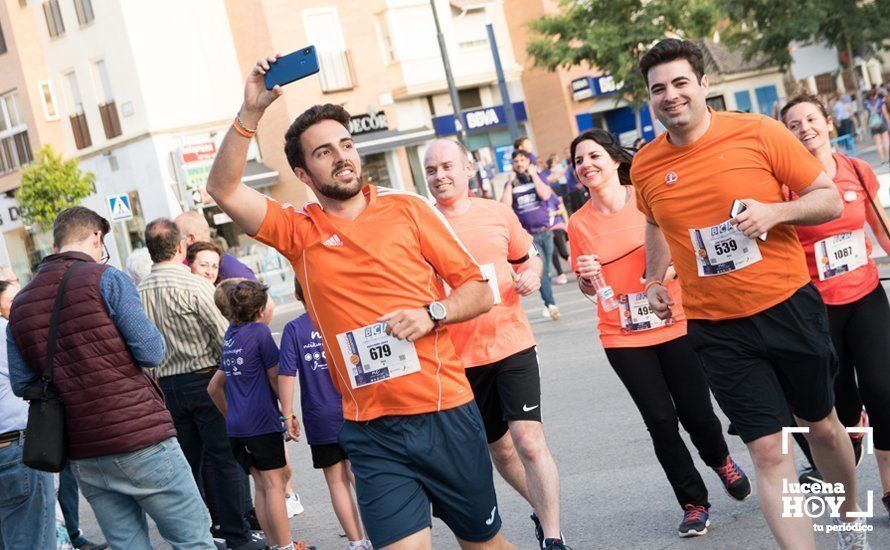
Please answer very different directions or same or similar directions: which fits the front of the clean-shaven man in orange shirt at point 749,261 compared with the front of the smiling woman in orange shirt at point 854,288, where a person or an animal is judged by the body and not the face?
same or similar directions

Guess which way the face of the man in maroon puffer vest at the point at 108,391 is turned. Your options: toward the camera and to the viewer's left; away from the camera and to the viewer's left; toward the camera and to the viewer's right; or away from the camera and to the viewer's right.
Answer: away from the camera and to the viewer's right

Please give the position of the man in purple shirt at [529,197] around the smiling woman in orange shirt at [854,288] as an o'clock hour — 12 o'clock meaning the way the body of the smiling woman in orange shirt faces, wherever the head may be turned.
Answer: The man in purple shirt is roughly at 4 o'clock from the smiling woman in orange shirt.

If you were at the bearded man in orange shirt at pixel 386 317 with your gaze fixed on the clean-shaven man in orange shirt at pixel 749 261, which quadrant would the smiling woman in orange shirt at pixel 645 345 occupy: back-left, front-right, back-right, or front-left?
front-left

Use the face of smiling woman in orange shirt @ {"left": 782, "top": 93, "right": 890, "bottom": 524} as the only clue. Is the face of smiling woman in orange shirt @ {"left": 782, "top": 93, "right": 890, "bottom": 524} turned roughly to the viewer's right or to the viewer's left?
to the viewer's left

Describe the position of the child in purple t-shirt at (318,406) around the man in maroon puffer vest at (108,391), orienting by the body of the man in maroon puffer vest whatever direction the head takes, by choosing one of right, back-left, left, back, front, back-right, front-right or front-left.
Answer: front

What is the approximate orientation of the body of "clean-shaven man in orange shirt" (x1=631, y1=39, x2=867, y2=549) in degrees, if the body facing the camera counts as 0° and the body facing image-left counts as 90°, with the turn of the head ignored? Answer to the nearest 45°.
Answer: approximately 45°

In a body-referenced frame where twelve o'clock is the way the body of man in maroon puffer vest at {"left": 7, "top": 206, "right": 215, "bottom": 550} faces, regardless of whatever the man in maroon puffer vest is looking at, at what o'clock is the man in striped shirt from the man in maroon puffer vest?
The man in striped shirt is roughly at 11 o'clock from the man in maroon puffer vest.

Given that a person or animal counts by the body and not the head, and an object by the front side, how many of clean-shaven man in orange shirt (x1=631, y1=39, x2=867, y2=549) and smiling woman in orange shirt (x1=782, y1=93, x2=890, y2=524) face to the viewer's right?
0

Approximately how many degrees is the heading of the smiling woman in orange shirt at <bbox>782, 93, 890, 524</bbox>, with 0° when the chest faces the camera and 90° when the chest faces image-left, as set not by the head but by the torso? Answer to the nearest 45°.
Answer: approximately 45°

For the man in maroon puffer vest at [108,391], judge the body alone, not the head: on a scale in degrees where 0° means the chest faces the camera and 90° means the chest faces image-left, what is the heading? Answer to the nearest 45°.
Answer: approximately 225°

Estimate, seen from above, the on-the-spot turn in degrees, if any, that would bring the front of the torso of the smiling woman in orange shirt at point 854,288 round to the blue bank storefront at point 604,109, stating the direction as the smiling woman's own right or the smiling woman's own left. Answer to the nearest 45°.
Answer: approximately 135° to the smiling woman's own right

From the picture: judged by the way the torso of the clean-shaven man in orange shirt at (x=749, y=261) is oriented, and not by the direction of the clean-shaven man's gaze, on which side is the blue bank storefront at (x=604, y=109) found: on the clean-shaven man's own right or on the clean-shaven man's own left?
on the clean-shaven man's own right
